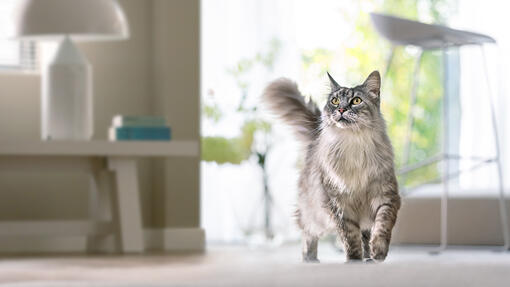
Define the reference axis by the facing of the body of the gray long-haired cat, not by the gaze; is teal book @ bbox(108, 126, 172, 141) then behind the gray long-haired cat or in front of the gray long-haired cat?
behind

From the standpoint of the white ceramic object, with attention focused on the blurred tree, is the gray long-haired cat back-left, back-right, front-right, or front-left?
back-right

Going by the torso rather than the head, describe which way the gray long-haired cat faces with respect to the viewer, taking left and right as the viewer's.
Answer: facing the viewer and to the right of the viewer

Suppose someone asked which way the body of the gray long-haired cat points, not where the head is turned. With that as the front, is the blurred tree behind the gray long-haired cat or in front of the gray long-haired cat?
behind
